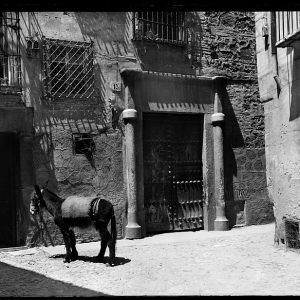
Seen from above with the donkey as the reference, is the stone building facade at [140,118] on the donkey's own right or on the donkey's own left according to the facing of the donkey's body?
on the donkey's own right

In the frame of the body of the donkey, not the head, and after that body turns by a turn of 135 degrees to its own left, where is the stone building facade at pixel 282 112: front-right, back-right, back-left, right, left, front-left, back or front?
front-left

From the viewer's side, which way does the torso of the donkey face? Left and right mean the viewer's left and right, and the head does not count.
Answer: facing to the left of the viewer
